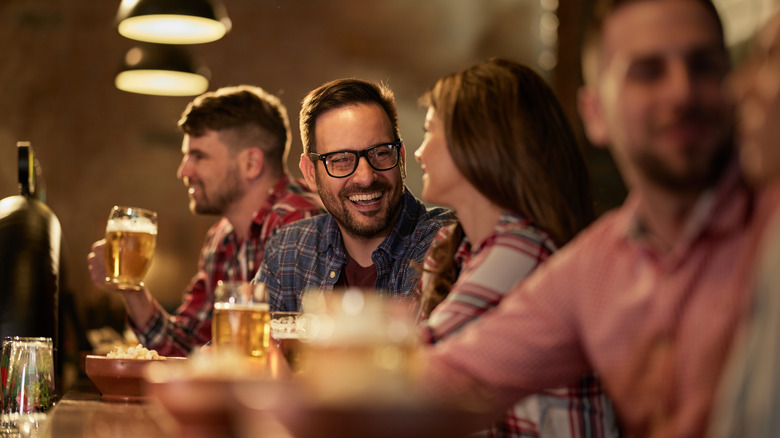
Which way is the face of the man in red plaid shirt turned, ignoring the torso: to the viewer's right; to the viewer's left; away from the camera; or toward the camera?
to the viewer's left

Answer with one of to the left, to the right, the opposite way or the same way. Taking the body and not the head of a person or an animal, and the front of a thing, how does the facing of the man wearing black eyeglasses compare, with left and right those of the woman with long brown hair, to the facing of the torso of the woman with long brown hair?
to the left

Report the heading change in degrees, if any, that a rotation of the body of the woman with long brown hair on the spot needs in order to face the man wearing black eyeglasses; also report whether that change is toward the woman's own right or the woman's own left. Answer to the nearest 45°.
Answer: approximately 45° to the woman's own right

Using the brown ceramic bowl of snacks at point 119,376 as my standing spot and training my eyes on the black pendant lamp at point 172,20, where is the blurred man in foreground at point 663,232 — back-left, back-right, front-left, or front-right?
back-right

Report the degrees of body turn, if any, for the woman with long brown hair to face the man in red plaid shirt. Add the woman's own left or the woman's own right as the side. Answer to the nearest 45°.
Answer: approximately 45° to the woman's own right

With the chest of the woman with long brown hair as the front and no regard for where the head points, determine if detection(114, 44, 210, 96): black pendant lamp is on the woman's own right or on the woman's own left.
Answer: on the woman's own right

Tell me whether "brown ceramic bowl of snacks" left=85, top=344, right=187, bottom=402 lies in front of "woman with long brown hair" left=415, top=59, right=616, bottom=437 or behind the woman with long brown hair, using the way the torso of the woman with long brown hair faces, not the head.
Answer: in front

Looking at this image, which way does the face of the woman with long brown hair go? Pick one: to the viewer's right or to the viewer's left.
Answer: to the viewer's left

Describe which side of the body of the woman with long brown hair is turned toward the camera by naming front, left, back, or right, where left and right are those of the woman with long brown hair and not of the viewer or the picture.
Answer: left

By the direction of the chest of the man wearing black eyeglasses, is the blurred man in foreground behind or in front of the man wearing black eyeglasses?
in front
